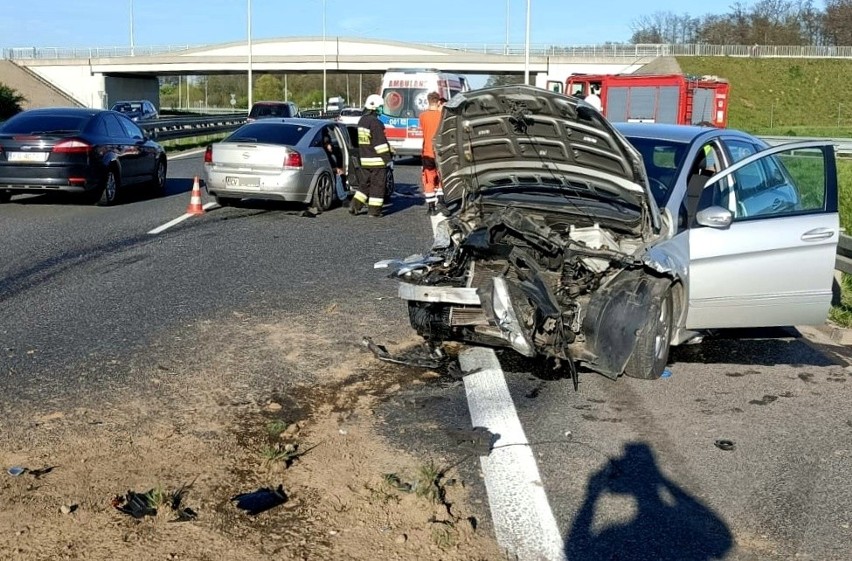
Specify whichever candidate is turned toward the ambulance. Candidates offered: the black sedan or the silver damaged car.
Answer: the black sedan

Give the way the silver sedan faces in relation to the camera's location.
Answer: facing away from the viewer and to the right of the viewer

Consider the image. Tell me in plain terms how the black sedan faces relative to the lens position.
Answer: facing away from the viewer and to the right of the viewer

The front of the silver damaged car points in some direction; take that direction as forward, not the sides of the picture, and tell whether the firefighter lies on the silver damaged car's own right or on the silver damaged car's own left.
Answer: on the silver damaged car's own right

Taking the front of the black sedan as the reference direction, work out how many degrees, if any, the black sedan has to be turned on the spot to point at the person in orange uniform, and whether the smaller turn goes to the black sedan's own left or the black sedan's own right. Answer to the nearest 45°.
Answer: approximately 45° to the black sedan's own right

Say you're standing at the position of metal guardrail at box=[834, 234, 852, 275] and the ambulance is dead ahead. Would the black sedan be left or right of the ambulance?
left

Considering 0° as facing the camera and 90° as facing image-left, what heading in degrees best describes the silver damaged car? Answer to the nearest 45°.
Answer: approximately 45°

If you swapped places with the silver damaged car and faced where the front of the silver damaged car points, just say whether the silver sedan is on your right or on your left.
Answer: on your right

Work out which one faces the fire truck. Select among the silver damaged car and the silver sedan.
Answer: the silver sedan
